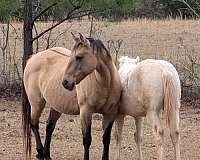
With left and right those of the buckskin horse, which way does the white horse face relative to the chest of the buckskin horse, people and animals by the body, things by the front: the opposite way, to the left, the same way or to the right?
the opposite way

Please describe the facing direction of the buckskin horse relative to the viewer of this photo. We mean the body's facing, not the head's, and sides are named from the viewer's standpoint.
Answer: facing the viewer and to the right of the viewer

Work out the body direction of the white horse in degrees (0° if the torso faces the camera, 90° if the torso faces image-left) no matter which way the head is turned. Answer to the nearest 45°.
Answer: approximately 135°

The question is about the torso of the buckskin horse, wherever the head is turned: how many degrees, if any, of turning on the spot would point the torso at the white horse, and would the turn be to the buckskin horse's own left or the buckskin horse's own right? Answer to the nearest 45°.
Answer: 0° — it already faces it

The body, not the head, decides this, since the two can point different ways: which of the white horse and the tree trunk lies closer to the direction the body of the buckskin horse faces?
the white horse

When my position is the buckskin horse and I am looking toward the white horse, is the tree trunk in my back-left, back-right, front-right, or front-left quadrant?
back-left

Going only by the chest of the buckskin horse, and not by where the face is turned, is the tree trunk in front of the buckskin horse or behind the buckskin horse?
behind
